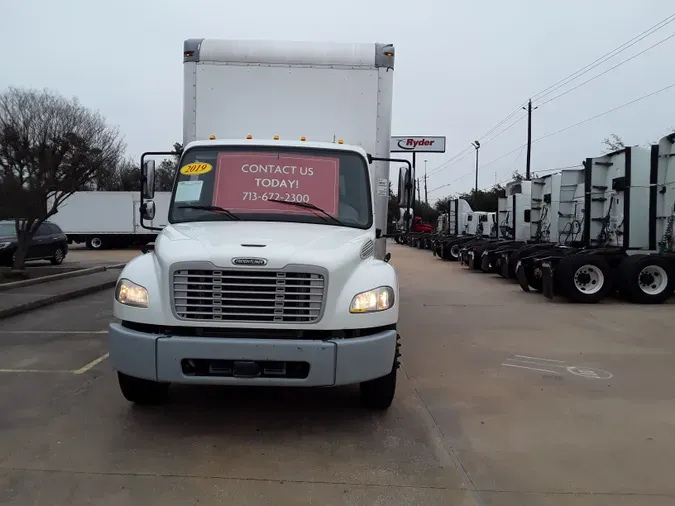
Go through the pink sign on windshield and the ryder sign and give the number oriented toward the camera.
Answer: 2

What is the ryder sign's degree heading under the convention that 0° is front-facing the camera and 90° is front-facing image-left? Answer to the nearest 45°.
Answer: approximately 0°

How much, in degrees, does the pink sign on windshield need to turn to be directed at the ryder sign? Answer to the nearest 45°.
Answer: approximately 180°

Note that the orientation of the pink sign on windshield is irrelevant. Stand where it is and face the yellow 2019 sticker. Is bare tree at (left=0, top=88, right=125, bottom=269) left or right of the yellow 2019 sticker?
right

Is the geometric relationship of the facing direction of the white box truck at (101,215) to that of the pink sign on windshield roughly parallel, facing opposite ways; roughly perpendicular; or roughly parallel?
roughly perpendicular

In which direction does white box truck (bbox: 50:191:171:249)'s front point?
to the viewer's right

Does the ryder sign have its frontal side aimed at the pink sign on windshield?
yes

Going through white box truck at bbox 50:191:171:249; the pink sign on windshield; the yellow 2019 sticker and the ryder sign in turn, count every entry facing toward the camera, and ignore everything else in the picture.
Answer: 3

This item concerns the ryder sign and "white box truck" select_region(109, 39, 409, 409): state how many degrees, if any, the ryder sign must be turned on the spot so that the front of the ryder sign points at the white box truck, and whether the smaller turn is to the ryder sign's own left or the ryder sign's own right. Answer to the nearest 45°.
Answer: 0° — it already faces it
